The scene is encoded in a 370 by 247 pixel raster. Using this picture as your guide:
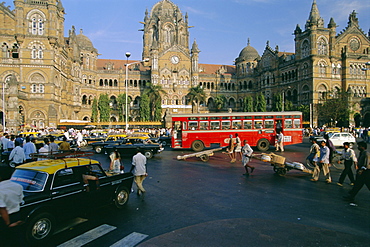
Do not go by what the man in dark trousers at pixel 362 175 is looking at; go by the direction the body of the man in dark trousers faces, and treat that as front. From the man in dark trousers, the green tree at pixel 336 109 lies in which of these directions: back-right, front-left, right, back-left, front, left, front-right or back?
right

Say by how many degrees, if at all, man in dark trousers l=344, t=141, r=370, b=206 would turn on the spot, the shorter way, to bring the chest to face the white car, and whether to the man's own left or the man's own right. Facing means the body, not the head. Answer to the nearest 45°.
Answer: approximately 90° to the man's own right

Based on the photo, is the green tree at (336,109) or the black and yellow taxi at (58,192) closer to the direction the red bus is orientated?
the black and yellow taxi

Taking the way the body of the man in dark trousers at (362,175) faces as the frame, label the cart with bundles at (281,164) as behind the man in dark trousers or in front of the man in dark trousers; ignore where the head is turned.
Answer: in front

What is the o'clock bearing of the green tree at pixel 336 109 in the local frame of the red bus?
The green tree is roughly at 4 o'clock from the red bus.

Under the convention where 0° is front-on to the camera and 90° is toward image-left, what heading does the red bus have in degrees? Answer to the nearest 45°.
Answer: approximately 90°

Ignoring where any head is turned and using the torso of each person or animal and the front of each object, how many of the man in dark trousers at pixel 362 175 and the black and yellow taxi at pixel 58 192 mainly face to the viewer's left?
1

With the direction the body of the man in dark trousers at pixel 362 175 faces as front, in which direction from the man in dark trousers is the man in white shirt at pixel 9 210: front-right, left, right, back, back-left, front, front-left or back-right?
front-left
